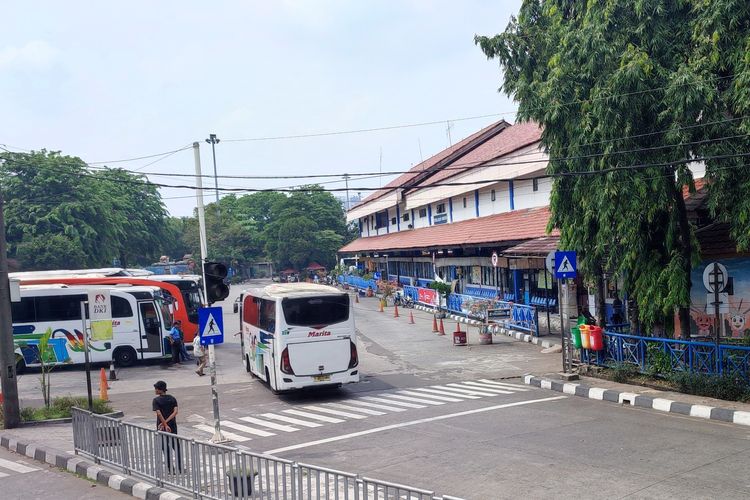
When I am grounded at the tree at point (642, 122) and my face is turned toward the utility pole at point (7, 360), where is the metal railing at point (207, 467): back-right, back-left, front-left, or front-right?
front-left

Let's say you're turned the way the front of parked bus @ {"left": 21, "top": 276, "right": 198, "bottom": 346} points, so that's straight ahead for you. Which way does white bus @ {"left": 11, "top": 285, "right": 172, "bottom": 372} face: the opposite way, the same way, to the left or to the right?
the same way

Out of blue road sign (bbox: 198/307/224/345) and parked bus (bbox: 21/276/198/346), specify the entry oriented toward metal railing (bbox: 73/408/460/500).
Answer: the blue road sign

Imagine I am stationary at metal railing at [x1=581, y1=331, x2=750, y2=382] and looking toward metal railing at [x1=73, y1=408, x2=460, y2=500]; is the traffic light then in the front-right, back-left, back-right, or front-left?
front-right

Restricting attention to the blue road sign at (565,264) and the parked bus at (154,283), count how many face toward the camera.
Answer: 1

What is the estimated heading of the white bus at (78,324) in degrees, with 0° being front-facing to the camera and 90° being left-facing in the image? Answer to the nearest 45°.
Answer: approximately 270°

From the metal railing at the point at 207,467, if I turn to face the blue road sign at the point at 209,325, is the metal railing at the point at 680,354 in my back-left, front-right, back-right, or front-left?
front-right

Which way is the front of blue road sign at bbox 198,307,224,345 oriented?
toward the camera

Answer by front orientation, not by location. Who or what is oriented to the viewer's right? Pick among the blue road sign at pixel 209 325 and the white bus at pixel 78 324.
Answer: the white bus

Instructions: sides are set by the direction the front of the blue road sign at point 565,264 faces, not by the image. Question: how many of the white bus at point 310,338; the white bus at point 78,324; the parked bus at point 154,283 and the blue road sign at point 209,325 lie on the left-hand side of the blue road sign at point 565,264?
0

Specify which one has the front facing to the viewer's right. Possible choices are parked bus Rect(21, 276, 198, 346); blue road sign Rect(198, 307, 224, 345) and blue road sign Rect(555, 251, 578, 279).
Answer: the parked bus

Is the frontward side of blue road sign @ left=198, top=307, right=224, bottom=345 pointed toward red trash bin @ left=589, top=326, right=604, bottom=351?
no

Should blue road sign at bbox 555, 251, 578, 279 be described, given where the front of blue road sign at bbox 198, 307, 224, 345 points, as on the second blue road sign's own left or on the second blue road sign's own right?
on the second blue road sign's own left

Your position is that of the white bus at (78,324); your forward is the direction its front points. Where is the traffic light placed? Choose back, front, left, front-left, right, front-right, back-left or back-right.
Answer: right

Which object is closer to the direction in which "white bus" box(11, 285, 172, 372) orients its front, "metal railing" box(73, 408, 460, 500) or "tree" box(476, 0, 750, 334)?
the tree

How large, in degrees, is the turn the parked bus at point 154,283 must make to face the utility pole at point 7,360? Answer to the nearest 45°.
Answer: approximately 90° to its right

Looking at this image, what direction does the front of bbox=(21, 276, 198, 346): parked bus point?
to the viewer's right

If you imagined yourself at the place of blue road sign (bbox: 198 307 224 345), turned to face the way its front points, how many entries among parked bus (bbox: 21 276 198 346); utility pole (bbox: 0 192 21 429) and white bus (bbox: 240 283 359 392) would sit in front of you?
0

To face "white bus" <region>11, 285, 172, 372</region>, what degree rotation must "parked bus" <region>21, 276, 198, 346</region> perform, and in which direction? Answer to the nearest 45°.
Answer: approximately 135° to its right

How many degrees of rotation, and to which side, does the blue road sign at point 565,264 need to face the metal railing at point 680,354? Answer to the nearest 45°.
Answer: approximately 45° to its left
